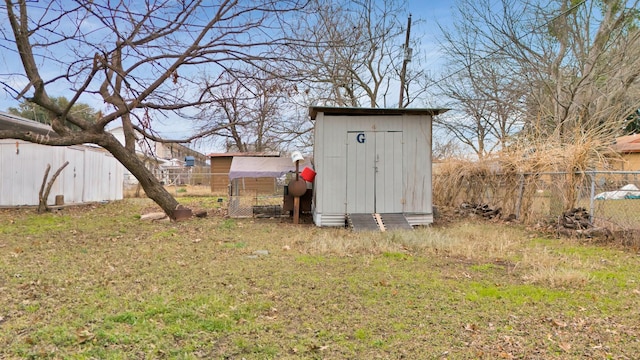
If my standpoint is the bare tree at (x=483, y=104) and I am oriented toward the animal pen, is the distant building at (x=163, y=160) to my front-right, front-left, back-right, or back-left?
front-right

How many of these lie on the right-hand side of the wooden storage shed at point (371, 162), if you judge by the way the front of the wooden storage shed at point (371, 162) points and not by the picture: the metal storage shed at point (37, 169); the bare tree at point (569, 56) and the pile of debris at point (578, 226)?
1

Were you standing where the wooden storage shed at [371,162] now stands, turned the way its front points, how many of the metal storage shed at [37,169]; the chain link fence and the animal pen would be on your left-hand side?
1

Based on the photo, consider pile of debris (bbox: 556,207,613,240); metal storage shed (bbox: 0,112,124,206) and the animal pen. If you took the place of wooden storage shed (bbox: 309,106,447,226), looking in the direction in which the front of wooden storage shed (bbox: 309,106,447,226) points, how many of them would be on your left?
1

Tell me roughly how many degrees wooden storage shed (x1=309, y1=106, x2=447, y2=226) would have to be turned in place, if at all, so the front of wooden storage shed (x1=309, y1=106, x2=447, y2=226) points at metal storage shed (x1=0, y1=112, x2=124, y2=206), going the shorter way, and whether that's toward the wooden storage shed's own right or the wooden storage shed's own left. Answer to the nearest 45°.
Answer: approximately 90° to the wooden storage shed's own right

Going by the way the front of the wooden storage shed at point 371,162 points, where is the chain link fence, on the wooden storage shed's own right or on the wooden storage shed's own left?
on the wooden storage shed's own left

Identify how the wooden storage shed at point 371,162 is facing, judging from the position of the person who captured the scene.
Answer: facing the viewer

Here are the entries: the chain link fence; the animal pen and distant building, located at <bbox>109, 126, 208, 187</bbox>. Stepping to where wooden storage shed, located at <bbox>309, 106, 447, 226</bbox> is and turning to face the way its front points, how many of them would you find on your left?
1

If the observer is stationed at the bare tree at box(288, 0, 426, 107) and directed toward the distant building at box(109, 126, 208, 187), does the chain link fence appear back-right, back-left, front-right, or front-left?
back-left

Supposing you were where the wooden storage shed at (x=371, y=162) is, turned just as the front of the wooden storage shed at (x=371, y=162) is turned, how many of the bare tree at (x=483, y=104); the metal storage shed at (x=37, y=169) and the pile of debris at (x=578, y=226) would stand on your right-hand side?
1

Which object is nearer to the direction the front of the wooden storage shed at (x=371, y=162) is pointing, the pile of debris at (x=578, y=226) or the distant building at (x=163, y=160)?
the pile of debris

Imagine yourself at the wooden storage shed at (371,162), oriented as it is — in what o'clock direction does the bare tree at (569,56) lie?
The bare tree is roughly at 8 o'clock from the wooden storage shed.

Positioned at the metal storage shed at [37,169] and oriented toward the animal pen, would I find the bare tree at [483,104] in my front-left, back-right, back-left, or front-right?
front-left

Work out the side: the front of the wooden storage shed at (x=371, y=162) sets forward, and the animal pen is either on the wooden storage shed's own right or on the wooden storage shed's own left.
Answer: on the wooden storage shed's own right

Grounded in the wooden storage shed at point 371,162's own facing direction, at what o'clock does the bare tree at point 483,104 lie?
The bare tree is roughly at 7 o'clock from the wooden storage shed.

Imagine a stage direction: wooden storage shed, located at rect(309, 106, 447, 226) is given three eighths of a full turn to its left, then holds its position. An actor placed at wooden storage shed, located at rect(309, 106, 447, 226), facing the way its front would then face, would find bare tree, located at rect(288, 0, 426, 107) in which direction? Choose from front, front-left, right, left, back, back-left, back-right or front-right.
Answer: front-left
